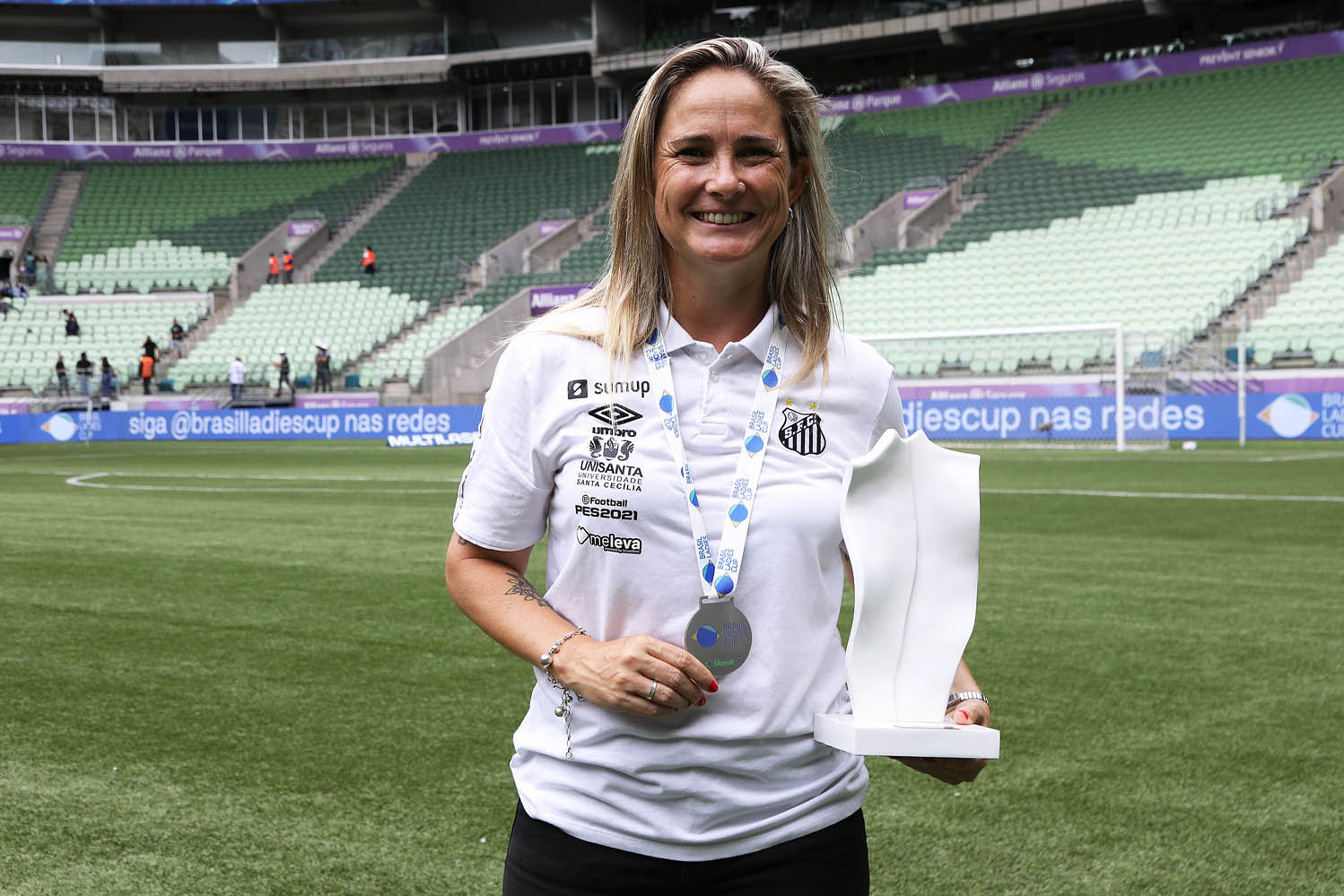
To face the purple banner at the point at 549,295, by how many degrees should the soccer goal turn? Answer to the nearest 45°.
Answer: approximately 90° to its right

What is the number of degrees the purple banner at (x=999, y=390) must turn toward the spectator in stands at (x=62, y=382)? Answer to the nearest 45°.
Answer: approximately 90° to its right

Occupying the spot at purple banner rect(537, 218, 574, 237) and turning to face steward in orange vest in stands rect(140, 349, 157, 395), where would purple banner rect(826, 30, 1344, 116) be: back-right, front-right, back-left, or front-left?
back-left

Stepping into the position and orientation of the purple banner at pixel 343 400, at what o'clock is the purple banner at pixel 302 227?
the purple banner at pixel 302 227 is roughly at 6 o'clock from the purple banner at pixel 343 400.

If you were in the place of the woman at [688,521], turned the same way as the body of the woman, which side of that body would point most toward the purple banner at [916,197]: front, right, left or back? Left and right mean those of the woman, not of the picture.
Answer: back

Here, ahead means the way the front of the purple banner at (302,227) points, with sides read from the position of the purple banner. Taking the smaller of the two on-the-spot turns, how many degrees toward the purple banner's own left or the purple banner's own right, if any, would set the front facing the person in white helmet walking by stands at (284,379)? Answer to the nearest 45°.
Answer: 0° — it already faces them

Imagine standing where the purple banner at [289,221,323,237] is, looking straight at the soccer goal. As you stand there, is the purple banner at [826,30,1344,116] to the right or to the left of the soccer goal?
left

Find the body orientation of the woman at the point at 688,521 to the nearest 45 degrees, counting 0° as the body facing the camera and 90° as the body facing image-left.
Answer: approximately 0°
